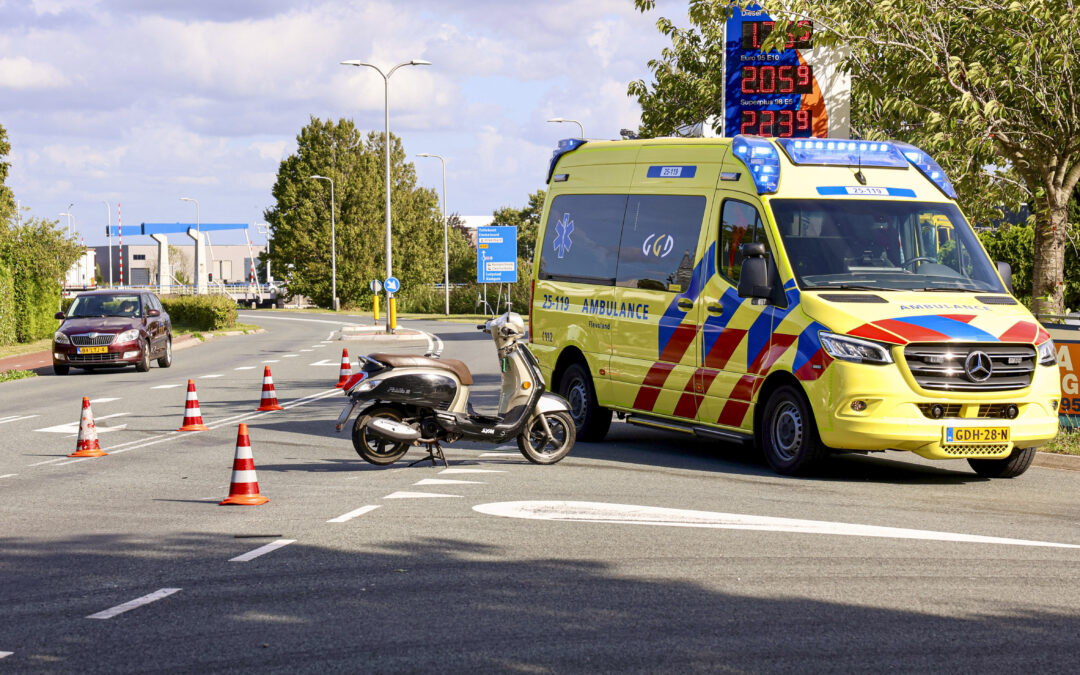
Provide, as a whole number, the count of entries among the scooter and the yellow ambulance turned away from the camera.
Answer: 0

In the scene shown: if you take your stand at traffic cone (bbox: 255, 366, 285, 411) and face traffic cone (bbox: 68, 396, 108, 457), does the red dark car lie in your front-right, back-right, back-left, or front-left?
back-right

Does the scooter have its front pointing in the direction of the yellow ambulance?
yes

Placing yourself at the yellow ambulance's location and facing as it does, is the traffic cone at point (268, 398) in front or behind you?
behind

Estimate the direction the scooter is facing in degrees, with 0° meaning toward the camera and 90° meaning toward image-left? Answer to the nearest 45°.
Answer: approximately 270°

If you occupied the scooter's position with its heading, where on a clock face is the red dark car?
The red dark car is roughly at 8 o'clock from the scooter.

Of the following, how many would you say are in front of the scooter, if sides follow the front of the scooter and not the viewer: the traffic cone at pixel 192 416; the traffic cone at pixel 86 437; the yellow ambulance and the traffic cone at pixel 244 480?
1

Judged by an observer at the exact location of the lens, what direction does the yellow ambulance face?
facing the viewer and to the right of the viewer

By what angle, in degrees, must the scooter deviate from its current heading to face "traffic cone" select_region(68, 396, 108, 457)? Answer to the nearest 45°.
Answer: approximately 135° to its left
